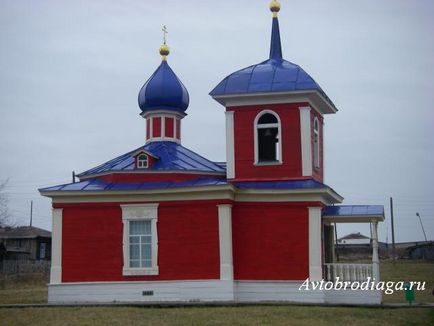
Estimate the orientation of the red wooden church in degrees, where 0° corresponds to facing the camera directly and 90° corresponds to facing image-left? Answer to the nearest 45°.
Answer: approximately 270°

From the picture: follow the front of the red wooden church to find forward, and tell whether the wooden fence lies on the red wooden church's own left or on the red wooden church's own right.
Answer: on the red wooden church's own left

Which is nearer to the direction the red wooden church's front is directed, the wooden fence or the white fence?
the white fence
